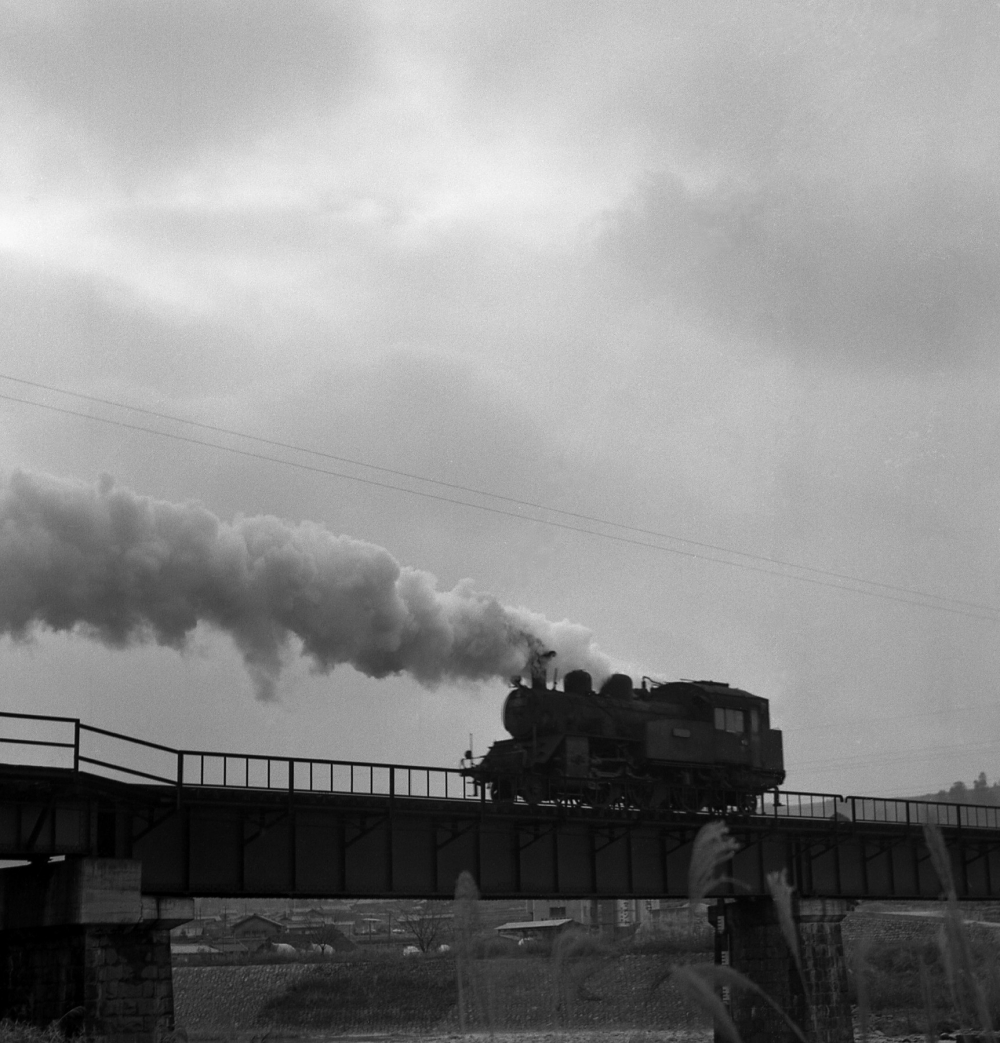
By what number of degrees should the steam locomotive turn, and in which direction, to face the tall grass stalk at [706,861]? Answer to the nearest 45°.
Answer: approximately 45° to its left

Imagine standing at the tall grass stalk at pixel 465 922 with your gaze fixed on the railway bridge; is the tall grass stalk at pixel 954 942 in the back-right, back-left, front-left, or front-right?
back-right

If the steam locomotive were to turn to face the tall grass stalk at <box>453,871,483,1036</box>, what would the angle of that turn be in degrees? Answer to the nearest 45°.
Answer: approximately 45° to its left

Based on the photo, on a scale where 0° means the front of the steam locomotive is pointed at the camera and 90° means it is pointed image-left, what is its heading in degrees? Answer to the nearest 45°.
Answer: approximately 45°

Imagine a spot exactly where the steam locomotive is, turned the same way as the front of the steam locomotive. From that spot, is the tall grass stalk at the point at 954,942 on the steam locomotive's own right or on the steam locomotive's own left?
on the steam locomotive's own left
